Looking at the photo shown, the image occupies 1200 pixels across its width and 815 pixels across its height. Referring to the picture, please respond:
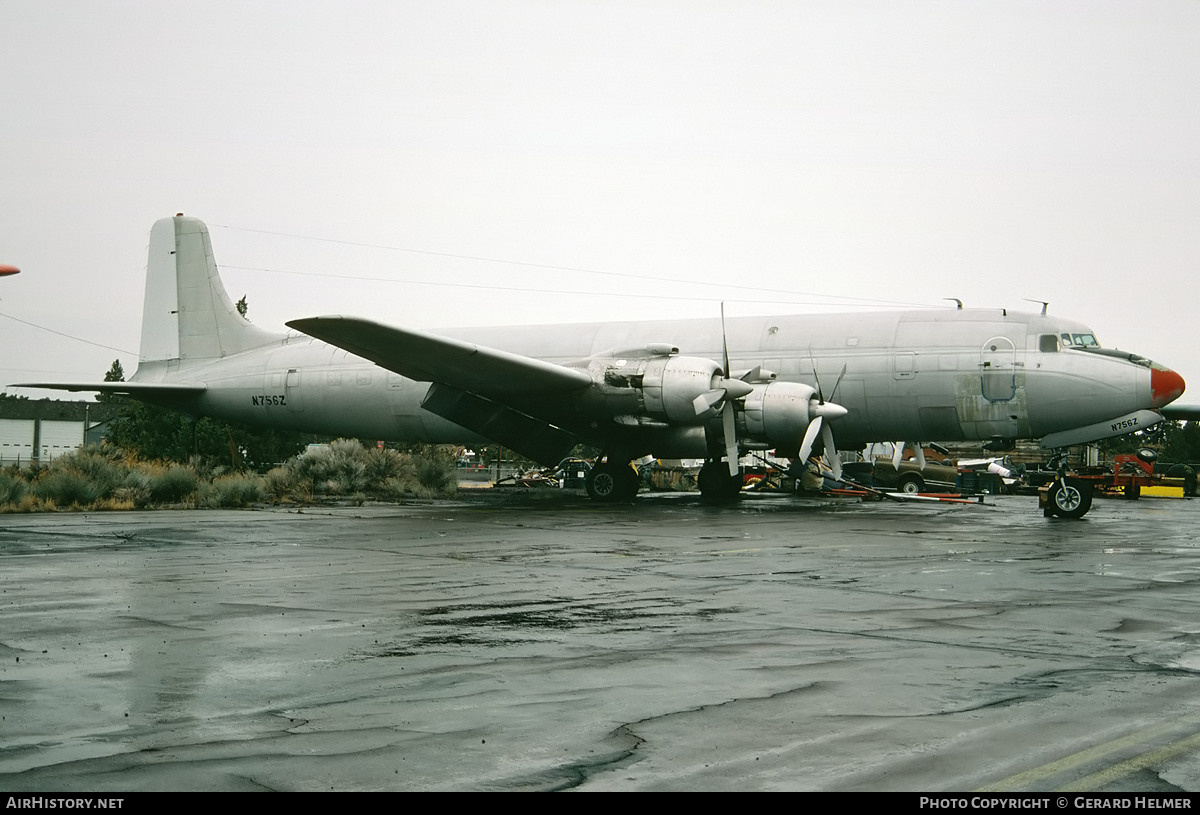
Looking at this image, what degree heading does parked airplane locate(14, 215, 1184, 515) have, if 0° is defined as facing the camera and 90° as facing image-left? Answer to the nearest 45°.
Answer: approximately 315°
